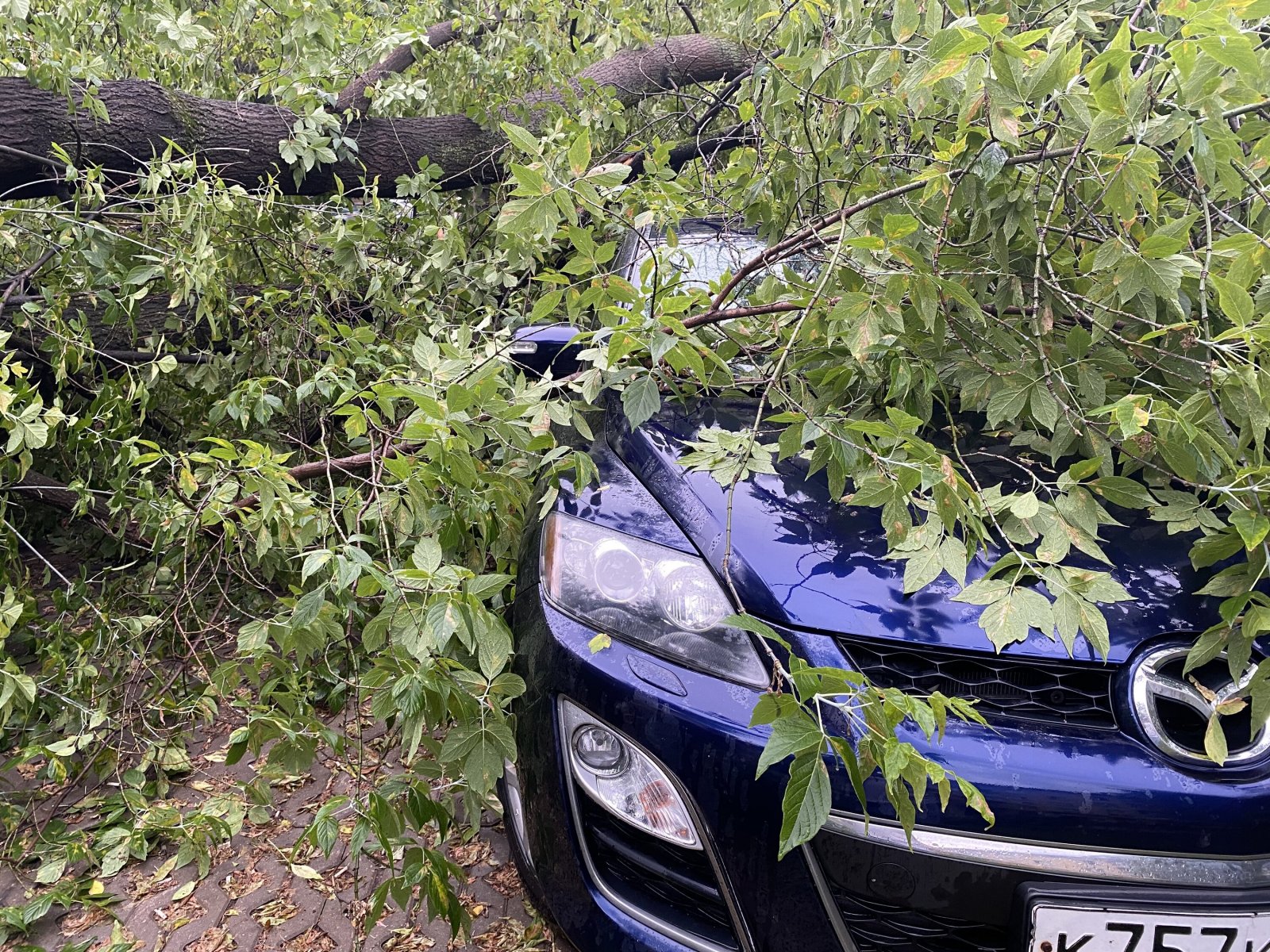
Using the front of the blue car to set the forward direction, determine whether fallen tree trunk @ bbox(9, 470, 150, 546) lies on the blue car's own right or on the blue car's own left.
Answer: on the blue car's own right

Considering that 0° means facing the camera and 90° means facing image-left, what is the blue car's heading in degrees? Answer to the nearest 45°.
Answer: approximately 0°

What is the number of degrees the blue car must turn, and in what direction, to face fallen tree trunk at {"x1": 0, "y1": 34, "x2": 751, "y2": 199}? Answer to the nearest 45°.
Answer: approximately 135° to its right
